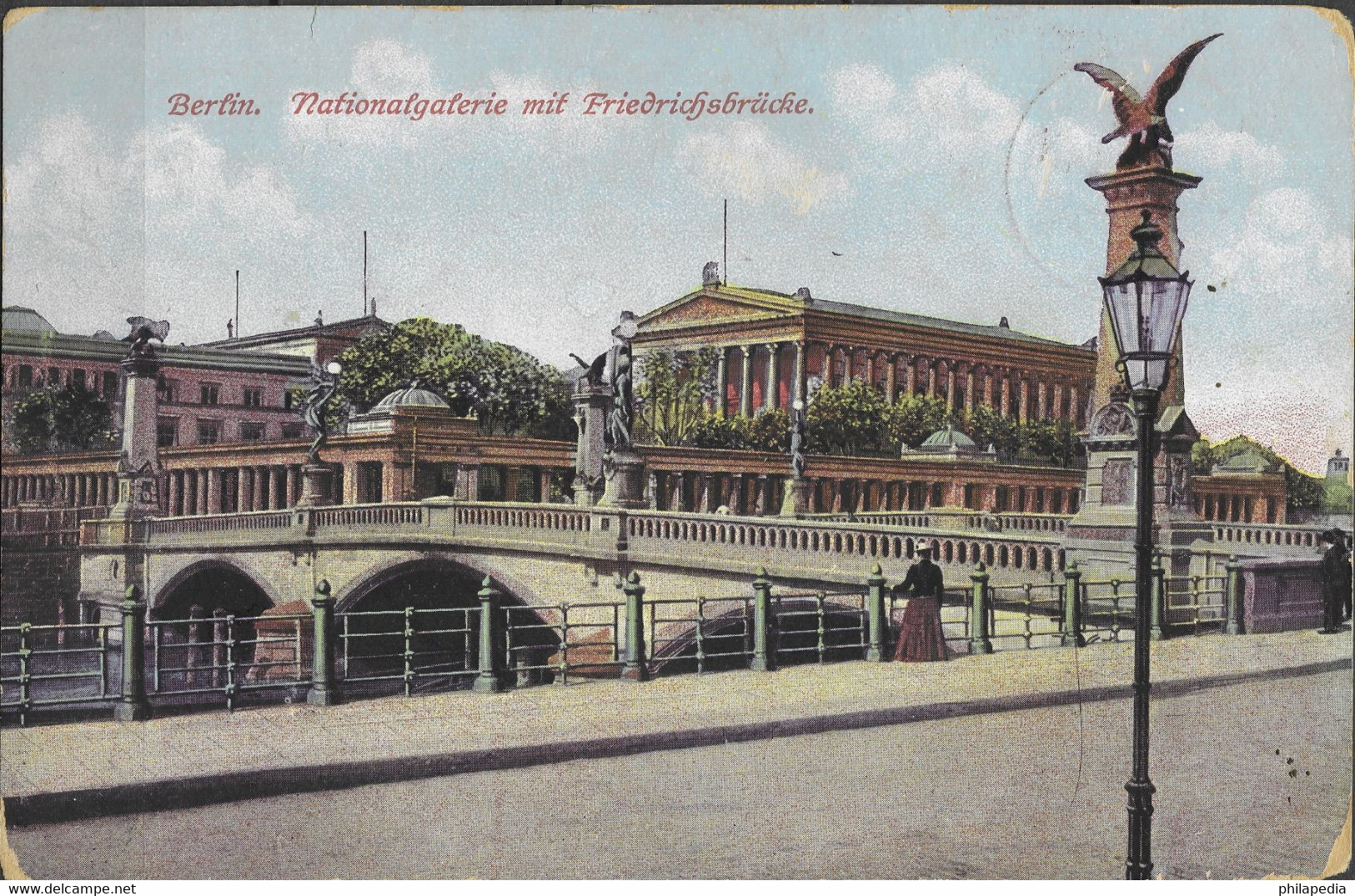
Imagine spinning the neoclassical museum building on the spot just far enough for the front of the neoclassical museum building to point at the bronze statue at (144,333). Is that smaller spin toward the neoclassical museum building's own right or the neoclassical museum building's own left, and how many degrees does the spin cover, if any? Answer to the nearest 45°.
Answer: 0° — it already faces it

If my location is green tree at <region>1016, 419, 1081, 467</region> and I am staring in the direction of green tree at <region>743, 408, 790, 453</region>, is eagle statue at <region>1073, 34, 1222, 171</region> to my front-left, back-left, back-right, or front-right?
back-left

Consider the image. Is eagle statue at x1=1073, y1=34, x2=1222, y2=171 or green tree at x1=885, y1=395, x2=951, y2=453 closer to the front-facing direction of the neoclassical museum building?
the eagle statue

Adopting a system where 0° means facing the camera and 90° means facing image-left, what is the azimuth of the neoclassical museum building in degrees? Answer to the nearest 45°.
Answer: approximately 45°
